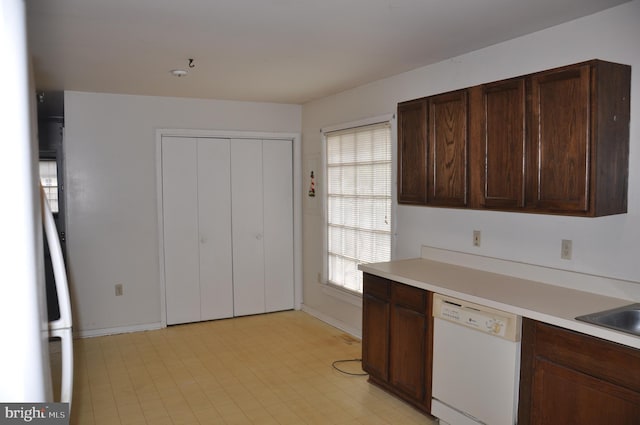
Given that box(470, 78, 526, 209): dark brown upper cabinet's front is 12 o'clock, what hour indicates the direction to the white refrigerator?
The white refrigerator is roughly at 11 o'clock from the dark brown upper cabinet.

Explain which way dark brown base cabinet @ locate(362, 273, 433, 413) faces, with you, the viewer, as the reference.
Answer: facing the viewer and to the left of the viewer

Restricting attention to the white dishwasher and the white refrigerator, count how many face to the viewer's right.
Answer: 1

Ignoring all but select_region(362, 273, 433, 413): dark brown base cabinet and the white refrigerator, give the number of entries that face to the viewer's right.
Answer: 1

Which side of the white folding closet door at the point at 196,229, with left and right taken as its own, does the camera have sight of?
front

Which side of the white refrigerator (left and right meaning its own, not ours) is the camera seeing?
right

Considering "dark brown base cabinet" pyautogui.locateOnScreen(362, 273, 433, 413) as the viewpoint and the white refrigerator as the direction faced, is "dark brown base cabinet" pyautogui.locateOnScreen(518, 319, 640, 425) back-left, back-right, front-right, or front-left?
front-left

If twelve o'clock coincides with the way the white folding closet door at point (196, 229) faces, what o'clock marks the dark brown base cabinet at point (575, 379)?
The dark brown base cabinet is roughly at 11 o'clock from the white folding closet door.

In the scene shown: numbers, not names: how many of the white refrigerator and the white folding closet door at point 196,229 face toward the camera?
1

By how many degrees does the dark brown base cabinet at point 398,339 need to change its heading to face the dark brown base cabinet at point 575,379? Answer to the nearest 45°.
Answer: approximately 90° to its left

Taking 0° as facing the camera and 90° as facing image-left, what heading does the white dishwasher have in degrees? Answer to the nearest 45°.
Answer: approximately 45°

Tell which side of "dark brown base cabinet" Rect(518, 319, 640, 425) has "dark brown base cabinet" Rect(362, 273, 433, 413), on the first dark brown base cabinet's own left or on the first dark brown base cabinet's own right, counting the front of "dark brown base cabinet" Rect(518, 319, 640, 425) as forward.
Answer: on the first dark brown base cabinet's own right

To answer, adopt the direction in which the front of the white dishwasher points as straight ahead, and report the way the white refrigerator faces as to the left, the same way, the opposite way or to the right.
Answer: the opposite way
